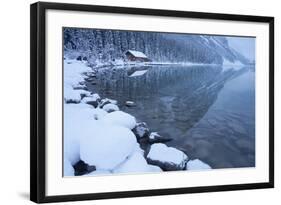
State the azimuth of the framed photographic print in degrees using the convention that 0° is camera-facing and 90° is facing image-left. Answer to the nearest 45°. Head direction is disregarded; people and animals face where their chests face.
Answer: approximately 315°
